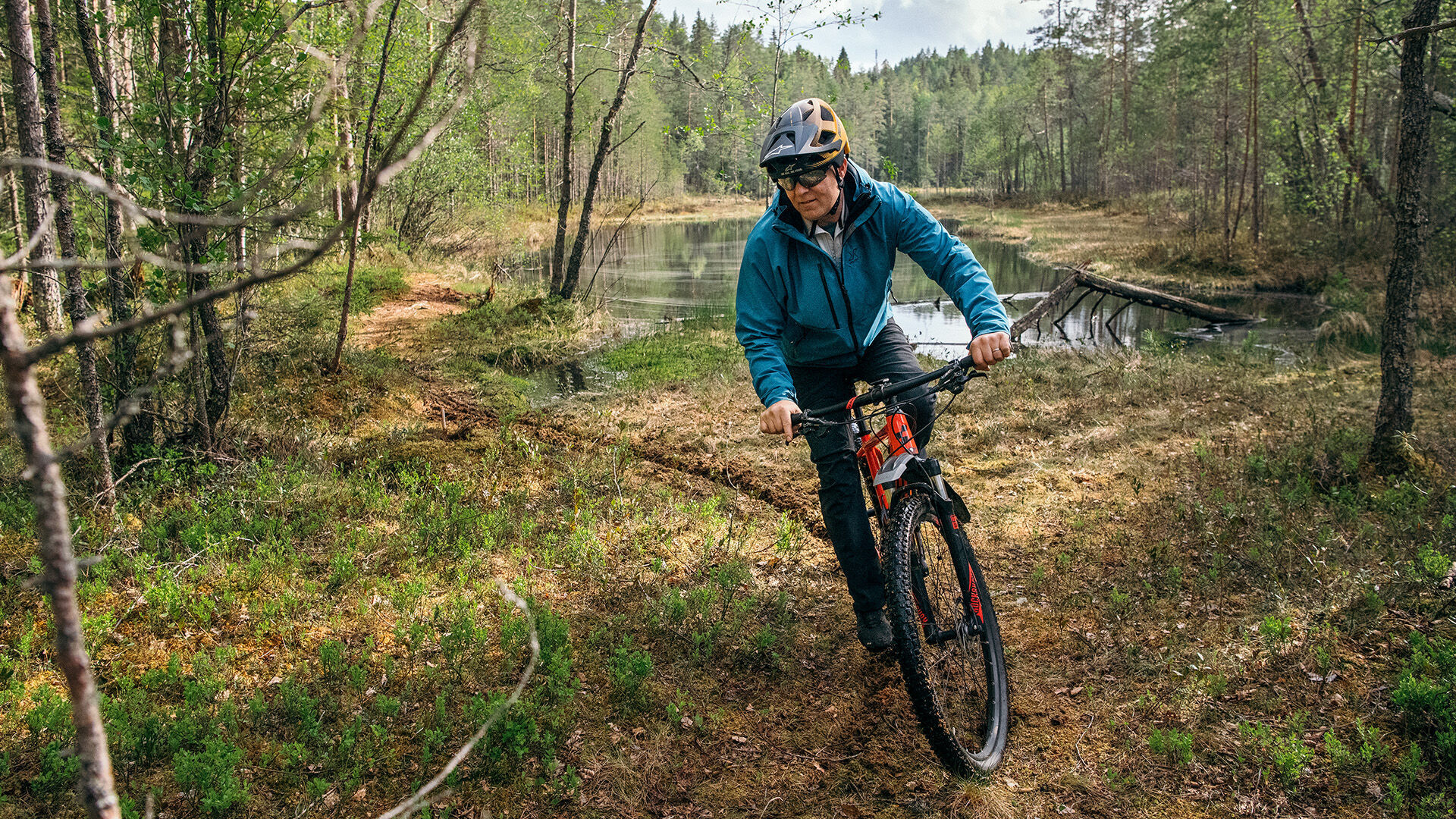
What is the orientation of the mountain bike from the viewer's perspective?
toward the camera

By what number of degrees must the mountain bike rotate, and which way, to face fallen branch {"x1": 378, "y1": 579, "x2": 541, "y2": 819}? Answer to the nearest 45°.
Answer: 0° — it already faces it

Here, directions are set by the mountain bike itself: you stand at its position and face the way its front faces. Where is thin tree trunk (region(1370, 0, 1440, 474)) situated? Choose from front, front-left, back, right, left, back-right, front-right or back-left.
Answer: back-left

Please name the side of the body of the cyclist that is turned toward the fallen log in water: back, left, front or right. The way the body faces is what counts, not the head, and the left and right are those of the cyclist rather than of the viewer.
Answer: back

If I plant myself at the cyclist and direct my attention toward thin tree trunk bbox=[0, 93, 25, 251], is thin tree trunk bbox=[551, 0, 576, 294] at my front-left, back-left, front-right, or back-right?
front-right

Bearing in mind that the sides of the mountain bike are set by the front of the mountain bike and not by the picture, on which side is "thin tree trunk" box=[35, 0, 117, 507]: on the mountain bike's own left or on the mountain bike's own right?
on the mountain bike's own right

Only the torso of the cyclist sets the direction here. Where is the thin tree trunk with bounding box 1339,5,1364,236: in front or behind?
behind

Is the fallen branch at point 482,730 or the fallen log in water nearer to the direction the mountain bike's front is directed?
the fallen branch
